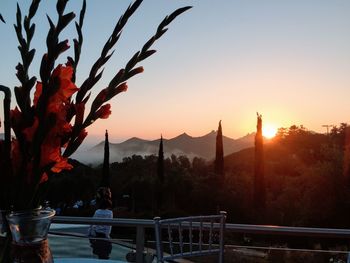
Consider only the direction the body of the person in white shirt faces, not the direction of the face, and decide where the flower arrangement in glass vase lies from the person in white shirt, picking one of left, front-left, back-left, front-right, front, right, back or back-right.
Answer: back

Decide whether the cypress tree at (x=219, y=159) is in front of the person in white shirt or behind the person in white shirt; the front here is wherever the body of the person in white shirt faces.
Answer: in front

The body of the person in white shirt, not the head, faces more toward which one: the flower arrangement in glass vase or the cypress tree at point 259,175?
the cypress tree

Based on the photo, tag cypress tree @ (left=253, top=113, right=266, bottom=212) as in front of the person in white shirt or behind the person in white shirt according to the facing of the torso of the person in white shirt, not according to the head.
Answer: in front

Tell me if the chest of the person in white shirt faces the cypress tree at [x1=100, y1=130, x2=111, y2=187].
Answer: yes

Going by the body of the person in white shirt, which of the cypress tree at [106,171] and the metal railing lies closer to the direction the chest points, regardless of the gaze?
the cypress tree

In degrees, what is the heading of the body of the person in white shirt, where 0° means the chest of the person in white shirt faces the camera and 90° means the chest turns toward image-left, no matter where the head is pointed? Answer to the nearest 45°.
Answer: approximately 180°
